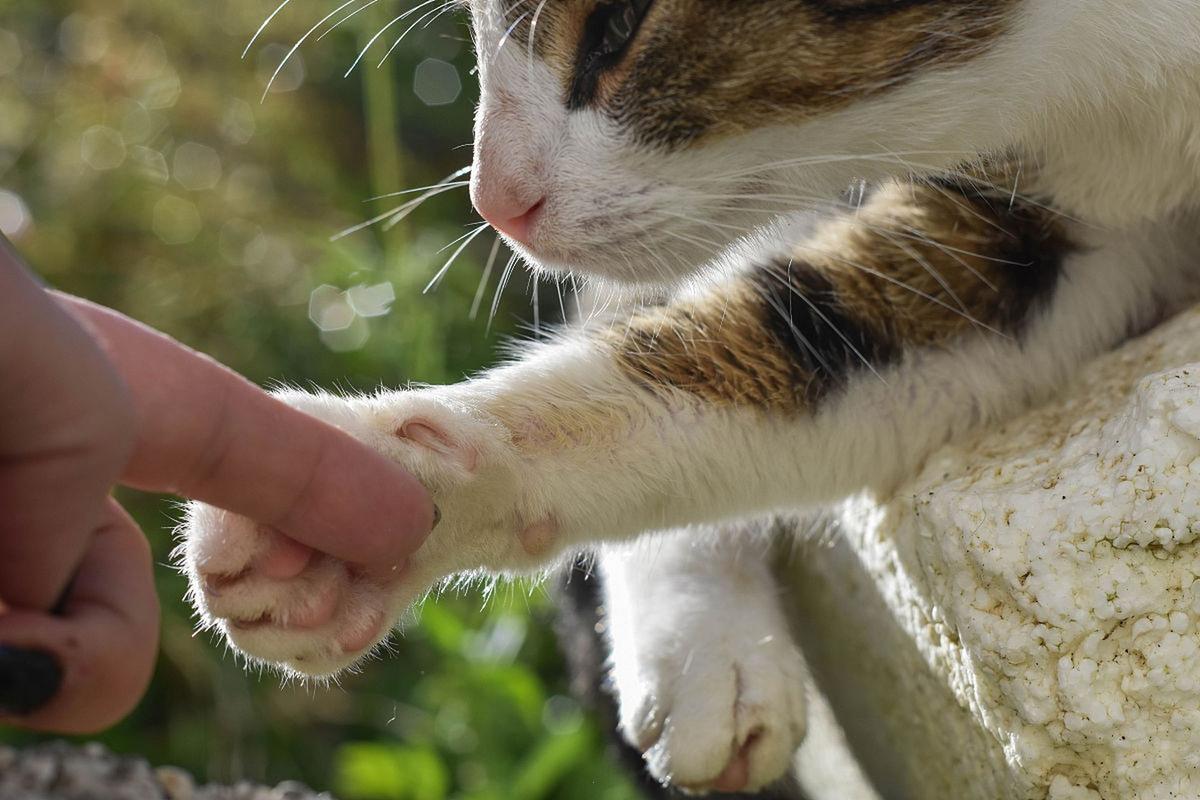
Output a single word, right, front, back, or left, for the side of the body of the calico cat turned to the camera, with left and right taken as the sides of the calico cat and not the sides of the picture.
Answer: left
